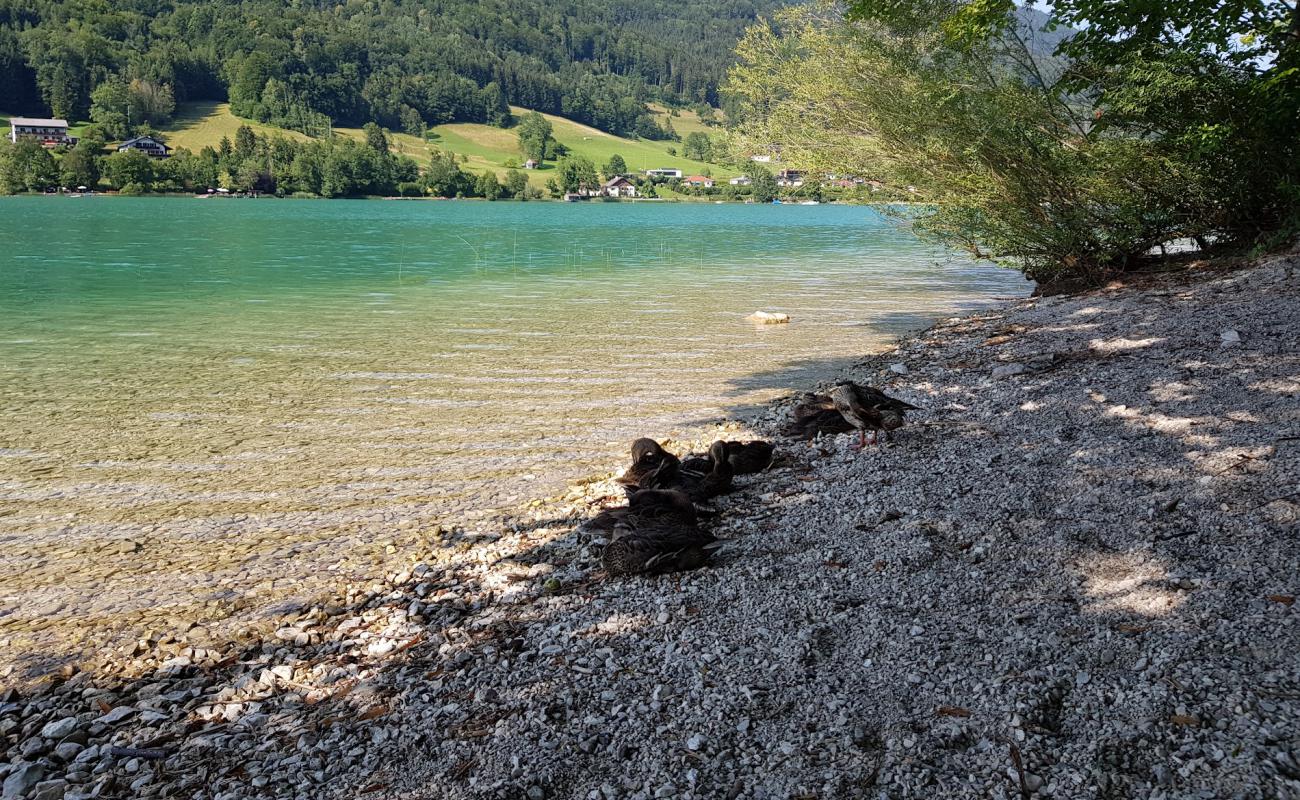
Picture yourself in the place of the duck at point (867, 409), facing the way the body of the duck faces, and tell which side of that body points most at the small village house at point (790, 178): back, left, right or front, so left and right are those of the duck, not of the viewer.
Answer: right

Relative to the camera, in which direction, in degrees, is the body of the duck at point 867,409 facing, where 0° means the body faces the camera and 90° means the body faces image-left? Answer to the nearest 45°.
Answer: approximately 90°

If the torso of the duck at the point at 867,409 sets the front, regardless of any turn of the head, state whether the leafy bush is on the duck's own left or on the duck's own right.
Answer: on the duck's own right

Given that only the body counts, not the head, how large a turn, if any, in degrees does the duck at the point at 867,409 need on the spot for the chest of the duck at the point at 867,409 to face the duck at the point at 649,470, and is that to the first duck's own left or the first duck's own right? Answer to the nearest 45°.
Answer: approximately 45° to the first duck's own left

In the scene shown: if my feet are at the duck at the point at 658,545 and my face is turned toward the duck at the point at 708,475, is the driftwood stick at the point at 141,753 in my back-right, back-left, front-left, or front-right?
back-left

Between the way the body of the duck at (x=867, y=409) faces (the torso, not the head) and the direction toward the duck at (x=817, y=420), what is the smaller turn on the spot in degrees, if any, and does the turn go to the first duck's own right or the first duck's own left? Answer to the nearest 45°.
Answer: approximately 45° to the first duck's own right

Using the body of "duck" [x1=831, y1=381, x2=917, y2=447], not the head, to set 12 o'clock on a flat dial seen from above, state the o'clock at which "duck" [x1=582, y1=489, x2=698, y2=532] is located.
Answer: "duck" [x1=582, y1=489, x2=698, y2=532] is roughly at 10 o'clock from "duck" [x1=831, y1=381, x2=917, y2=447].
